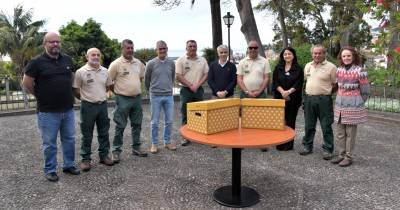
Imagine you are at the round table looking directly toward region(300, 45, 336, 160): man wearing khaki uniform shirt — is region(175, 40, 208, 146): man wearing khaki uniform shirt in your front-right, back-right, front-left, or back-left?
front-left

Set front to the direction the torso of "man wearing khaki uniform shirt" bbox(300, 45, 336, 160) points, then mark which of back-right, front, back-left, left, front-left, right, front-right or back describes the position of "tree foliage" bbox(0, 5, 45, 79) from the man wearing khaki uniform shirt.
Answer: right

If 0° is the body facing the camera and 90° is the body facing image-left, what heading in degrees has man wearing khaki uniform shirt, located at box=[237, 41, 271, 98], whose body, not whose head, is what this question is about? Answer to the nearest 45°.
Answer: approximately 0°

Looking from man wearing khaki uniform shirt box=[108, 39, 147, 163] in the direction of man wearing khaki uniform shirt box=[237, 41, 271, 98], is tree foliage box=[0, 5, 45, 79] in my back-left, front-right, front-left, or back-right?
back-left

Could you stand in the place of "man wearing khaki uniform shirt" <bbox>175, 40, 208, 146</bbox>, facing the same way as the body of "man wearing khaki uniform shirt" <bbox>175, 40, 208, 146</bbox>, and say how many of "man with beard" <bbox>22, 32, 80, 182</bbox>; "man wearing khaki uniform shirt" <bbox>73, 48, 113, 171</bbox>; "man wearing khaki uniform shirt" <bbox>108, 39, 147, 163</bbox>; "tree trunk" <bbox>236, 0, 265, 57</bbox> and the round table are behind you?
1

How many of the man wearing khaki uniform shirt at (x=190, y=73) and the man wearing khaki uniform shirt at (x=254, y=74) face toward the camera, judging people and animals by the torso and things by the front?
2

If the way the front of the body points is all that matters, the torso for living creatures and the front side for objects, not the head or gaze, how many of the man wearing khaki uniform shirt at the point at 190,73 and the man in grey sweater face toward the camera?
2

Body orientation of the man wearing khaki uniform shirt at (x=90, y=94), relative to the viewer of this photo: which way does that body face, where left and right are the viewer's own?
facing the viewer and to the right of the viewer

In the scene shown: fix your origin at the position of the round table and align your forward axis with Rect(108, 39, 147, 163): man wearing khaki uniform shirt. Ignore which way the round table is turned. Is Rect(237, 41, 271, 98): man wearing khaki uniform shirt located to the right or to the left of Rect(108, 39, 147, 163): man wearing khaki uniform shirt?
right

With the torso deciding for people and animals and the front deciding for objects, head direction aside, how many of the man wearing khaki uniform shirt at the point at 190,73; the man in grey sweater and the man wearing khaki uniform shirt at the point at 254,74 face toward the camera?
3

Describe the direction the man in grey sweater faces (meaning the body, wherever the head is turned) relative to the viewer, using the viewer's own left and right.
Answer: facing the viewer

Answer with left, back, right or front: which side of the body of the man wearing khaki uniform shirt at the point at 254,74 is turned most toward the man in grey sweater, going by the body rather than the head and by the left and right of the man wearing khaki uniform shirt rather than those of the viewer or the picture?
right

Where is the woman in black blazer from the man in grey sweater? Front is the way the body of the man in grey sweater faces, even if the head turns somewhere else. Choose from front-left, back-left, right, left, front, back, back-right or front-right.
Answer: left

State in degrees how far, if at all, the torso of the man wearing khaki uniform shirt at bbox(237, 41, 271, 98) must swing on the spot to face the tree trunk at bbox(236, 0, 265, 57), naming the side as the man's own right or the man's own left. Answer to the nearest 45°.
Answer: approximately 180°

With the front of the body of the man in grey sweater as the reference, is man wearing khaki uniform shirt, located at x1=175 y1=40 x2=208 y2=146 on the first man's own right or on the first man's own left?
on the first man's own left

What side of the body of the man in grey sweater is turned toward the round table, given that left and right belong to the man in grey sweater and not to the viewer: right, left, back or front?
front

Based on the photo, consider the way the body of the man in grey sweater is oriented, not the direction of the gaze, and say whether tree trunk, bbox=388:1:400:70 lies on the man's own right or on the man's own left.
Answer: on the man's own left

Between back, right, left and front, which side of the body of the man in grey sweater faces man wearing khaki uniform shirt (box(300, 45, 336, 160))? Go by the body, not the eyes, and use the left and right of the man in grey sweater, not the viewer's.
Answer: left
